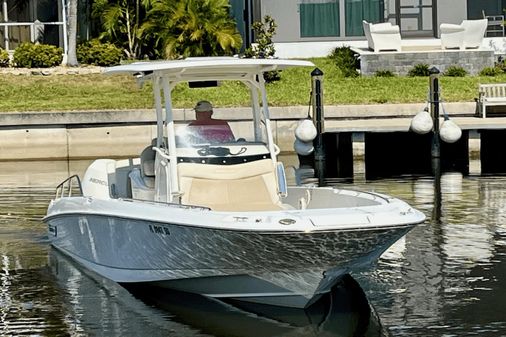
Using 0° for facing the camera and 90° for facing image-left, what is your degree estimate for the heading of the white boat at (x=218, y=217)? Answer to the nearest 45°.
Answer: approximately 315°

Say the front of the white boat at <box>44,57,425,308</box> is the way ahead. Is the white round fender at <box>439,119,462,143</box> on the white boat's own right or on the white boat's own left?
on the white boat's own left

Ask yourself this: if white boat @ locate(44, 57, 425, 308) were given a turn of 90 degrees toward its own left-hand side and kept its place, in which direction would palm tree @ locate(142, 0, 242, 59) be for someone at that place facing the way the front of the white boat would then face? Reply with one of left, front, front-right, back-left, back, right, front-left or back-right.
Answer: front-left

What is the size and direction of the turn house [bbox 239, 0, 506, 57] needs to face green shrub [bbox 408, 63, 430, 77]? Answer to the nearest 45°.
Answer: approximately 45° to its left

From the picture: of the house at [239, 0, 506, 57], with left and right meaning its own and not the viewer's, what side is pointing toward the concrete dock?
front

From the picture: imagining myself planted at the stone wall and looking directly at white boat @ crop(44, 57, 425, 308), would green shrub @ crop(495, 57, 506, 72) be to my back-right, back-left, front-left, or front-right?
back-left

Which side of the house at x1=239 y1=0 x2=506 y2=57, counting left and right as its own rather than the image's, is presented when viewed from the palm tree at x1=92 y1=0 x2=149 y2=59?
right

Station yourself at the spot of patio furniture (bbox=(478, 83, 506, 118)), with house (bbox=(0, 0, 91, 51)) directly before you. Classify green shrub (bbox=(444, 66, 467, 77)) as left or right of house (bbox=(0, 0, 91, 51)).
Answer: right

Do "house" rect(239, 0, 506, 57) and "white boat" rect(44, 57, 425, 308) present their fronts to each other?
no

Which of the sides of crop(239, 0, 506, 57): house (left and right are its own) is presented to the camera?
front

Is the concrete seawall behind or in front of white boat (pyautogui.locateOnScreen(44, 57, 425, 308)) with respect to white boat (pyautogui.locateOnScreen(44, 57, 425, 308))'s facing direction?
behind

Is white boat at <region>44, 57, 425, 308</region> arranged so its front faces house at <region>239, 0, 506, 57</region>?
no

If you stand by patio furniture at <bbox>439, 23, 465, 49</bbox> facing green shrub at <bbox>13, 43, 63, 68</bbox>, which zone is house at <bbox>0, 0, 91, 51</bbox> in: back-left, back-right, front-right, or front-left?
front-right

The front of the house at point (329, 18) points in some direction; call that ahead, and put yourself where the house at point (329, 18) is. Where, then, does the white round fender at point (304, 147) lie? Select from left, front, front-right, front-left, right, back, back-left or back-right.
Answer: front

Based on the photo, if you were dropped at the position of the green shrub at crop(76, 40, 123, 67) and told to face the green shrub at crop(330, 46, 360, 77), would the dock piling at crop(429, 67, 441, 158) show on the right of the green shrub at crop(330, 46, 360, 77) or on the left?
right

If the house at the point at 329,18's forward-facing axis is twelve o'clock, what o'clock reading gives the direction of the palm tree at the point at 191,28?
The palm tree is roughly at 2 o'clock from the house.

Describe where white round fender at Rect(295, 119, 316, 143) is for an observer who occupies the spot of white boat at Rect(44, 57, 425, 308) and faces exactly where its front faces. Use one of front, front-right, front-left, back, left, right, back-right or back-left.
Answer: back-left

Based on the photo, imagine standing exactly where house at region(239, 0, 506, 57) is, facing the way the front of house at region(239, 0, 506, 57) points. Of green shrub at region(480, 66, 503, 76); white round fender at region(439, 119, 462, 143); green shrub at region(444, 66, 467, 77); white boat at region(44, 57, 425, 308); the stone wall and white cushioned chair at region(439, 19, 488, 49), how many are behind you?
0

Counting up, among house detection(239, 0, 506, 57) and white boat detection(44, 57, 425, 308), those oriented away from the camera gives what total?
0

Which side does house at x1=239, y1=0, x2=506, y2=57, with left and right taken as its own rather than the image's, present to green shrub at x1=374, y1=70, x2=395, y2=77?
front

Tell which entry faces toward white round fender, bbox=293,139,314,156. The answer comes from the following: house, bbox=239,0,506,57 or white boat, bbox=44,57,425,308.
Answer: the house

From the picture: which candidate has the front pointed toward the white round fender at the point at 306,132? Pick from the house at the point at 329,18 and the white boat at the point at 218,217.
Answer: the house

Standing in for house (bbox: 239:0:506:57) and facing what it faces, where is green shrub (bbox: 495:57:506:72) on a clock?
The green shrub is roughly at 10 o'clock from the house.
